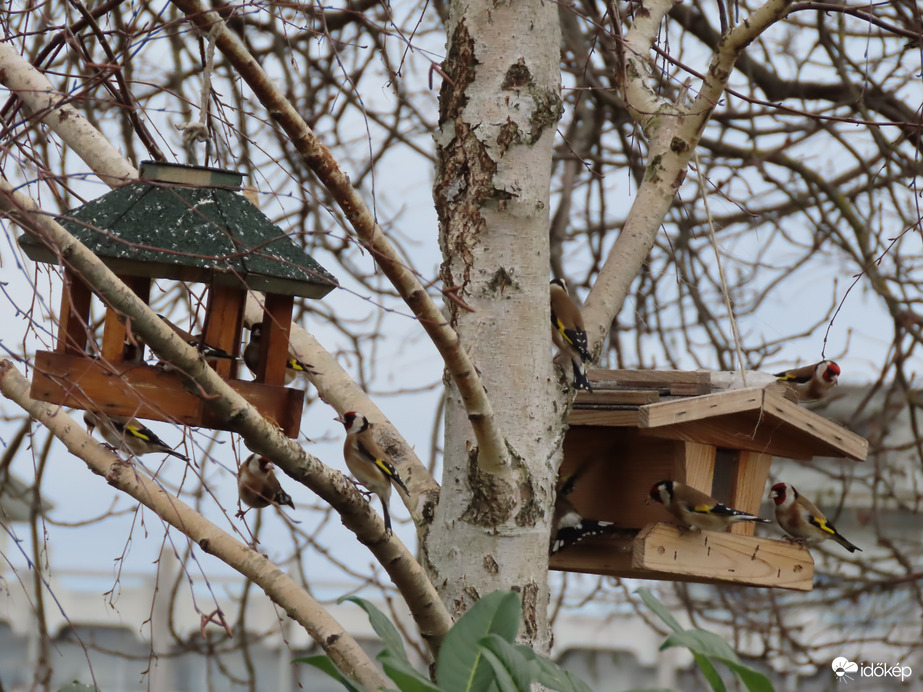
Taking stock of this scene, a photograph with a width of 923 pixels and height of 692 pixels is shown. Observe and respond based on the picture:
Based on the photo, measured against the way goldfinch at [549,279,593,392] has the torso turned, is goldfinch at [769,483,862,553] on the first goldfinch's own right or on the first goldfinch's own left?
on the first goldfinch's own right

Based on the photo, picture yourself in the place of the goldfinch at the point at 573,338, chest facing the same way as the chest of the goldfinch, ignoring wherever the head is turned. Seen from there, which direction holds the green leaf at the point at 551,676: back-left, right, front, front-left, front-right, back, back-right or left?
back-left

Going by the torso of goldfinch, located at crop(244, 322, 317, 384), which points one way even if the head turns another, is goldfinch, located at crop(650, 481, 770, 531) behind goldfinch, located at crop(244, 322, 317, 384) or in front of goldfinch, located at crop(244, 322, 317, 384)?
behind

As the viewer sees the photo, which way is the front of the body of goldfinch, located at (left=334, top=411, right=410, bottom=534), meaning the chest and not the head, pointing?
to the viewer's left

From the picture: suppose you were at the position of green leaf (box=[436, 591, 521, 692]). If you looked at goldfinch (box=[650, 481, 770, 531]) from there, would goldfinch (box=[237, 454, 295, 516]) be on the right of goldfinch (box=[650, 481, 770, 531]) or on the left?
left

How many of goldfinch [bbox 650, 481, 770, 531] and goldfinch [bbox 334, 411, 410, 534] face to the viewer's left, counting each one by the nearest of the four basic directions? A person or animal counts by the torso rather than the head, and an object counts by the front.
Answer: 2

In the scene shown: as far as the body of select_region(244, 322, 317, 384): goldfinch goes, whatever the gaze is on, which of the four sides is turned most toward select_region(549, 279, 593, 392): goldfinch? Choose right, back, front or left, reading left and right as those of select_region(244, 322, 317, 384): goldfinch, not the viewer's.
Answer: back

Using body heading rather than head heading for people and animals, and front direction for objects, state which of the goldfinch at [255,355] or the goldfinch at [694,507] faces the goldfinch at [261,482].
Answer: the goldfinch at [694,507]

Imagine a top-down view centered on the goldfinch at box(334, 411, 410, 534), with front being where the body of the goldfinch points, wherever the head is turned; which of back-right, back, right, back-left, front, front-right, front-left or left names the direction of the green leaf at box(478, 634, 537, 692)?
left

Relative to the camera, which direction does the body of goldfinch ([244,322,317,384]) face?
to the viewer's left

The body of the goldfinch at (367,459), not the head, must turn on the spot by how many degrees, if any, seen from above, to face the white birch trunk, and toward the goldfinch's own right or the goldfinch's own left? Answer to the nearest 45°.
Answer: approximately 135° to the goldfinch's own left

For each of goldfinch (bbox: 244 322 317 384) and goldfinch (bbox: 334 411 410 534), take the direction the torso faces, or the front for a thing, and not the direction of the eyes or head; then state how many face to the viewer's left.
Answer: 2

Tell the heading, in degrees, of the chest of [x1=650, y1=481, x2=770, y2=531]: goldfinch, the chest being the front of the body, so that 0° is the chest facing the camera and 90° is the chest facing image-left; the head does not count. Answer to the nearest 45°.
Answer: approximately 90°

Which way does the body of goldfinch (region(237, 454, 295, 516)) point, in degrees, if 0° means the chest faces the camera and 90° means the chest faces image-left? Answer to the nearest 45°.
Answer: approximately 45°

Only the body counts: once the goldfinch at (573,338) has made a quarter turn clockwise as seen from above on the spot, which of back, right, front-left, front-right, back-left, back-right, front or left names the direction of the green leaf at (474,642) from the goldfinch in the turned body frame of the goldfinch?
back-right

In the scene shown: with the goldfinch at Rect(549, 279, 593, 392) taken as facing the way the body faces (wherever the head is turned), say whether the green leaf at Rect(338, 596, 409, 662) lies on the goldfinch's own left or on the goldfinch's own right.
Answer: on the goldfinch's own left
